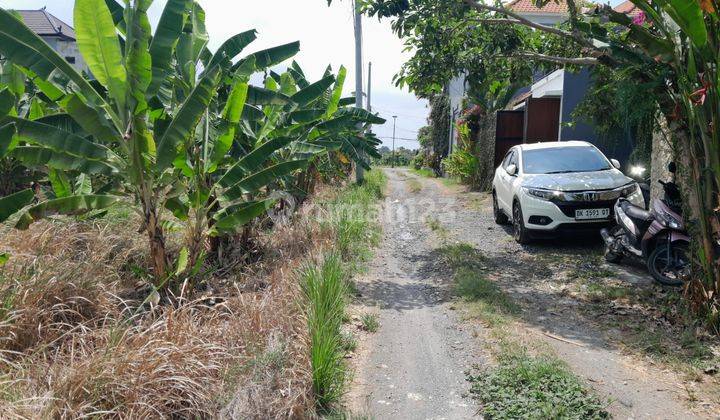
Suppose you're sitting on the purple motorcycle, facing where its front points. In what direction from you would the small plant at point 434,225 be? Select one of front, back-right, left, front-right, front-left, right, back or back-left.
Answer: back

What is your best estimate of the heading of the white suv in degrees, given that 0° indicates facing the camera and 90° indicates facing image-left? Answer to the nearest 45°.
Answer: approximately 315°

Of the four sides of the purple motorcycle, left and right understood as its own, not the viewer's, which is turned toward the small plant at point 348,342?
right

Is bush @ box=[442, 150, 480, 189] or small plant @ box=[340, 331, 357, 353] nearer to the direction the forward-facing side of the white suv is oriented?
the small plant

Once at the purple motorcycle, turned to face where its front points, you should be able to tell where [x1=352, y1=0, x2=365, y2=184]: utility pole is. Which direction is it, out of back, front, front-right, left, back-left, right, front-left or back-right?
back

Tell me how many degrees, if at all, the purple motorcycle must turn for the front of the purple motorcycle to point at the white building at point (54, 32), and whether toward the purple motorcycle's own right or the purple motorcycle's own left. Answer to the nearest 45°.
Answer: approximately 180°

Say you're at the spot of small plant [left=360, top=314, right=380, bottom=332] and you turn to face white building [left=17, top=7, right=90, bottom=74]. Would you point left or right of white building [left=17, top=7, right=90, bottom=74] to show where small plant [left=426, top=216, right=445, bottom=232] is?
right

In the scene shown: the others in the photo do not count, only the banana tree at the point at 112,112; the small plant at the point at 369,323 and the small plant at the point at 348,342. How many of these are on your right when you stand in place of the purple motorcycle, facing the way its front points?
3

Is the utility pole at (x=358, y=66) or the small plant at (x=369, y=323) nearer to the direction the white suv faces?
the small plant

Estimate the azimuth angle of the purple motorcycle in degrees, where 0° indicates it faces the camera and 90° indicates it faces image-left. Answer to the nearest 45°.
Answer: approximately 315°
